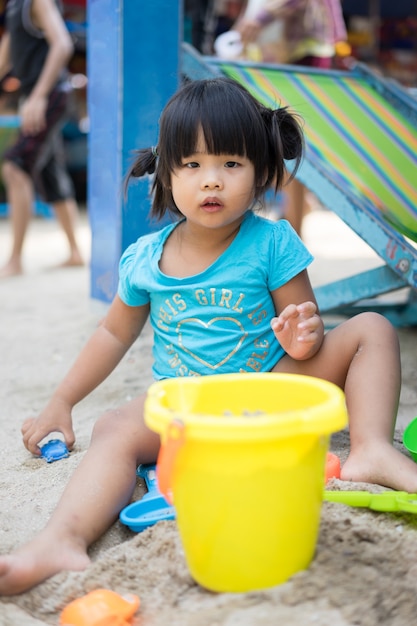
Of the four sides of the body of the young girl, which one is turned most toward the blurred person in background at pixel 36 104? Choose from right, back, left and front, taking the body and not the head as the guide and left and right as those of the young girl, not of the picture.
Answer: back

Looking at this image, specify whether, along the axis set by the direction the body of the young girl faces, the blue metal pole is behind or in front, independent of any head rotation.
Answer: behind

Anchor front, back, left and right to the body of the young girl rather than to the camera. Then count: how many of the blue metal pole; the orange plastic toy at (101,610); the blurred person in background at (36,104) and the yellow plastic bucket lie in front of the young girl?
2

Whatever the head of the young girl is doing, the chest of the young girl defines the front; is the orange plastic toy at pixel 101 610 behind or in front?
in front

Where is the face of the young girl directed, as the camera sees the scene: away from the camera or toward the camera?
toward the camera

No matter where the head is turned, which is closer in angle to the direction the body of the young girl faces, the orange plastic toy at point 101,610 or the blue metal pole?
the orange plastic toy

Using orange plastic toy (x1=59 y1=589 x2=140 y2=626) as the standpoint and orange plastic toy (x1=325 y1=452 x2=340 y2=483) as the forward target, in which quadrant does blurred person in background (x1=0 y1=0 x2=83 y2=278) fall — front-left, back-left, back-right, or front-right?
front-left

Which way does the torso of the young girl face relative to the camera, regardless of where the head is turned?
toward the camera

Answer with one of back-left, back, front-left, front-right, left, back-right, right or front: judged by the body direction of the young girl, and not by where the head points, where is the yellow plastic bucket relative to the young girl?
front
